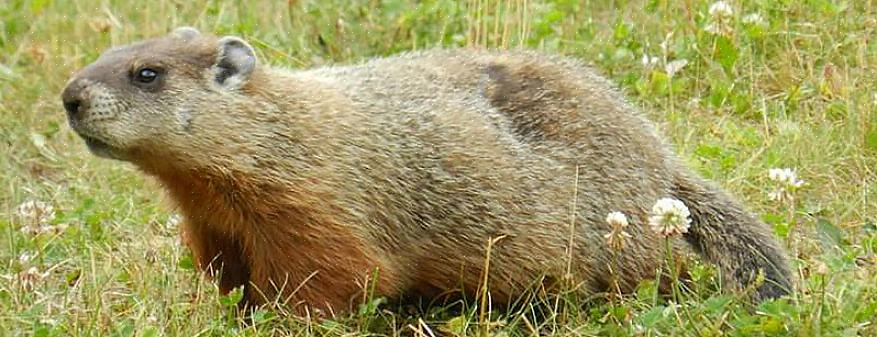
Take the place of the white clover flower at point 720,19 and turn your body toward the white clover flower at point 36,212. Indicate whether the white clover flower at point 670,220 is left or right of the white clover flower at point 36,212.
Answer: left

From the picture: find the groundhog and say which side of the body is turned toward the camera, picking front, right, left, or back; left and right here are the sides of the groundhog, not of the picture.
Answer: left

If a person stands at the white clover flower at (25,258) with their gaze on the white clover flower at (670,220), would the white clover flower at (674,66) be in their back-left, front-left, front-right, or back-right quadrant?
front-left

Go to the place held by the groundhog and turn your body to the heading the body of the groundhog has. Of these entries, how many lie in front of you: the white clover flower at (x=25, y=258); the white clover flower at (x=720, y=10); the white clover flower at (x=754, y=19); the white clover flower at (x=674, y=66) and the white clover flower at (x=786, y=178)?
1

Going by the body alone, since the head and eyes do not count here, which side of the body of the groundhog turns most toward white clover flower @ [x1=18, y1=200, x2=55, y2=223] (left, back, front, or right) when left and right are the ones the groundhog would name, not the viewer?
front

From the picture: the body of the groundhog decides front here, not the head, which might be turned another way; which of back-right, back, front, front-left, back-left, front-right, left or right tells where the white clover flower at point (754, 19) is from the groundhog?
back-right

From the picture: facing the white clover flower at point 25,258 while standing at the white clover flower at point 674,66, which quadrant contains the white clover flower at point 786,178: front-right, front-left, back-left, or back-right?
front-left

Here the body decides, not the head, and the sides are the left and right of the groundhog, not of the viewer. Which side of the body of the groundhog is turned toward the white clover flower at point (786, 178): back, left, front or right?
back

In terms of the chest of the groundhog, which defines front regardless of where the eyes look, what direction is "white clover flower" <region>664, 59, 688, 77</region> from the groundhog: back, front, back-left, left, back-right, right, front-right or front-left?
back-right

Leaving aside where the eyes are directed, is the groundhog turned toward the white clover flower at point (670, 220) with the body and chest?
no

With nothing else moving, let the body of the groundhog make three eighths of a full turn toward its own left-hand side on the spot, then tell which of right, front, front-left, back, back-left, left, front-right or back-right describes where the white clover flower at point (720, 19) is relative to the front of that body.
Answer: left

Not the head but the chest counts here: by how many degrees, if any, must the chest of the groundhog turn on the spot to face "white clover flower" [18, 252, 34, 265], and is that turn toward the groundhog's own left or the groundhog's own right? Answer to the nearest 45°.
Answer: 0° — it already faces it
